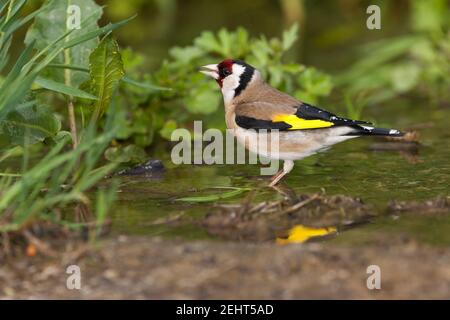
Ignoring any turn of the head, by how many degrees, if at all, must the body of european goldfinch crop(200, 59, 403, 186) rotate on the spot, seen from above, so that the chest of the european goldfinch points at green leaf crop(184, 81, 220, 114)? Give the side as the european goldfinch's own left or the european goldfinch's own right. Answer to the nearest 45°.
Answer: approximately 45° to the european goldfinch's own right

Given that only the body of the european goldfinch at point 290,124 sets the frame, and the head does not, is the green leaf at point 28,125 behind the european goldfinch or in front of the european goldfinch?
in front

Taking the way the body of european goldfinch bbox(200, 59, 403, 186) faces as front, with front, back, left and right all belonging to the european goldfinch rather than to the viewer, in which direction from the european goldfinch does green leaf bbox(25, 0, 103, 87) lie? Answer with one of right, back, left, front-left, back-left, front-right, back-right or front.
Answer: front

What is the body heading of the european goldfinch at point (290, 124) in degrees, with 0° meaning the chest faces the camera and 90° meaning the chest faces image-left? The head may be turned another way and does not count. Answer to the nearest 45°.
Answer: approximately 90°

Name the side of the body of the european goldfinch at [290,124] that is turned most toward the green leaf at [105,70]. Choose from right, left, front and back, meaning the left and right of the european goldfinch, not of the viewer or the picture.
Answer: front

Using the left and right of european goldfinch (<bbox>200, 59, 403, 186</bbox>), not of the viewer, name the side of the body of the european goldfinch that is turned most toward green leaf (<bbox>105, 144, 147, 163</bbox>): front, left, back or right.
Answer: front
